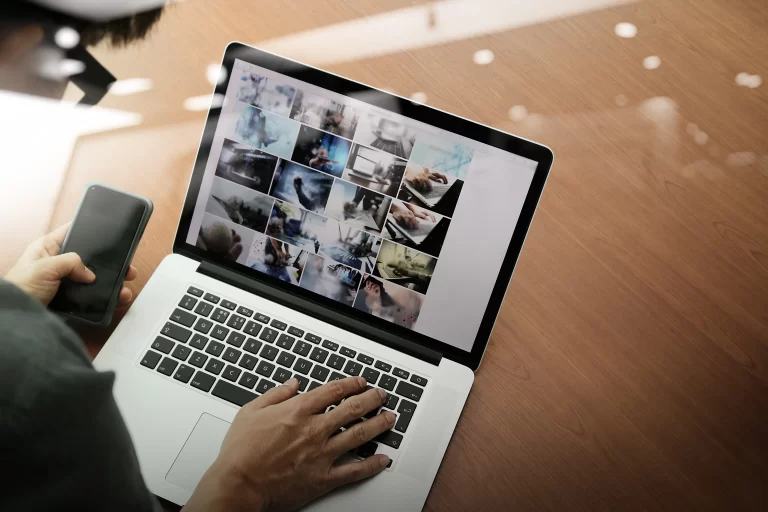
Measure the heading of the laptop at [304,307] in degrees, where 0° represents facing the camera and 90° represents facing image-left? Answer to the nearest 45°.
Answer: approximately 45°
